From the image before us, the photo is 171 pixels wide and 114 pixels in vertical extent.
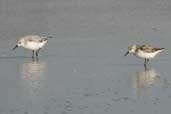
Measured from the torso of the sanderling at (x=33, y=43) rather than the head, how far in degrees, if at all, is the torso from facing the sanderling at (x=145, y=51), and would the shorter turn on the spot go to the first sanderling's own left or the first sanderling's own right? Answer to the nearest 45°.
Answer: approximately 135° to the first sanderling's own left

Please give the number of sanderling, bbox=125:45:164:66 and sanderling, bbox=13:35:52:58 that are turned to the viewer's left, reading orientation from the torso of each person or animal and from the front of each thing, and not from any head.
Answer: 2

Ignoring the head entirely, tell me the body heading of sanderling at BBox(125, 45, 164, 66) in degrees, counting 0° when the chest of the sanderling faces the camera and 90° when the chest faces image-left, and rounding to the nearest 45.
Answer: approximately 90°

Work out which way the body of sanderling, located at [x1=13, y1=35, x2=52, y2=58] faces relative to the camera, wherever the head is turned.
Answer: to the viewer's left
